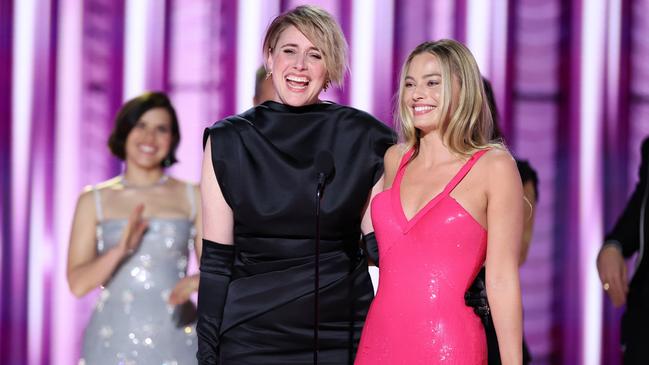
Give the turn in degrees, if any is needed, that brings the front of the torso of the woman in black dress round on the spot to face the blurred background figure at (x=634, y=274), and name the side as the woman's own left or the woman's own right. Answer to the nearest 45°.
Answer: approximately 135° to the woman's own left

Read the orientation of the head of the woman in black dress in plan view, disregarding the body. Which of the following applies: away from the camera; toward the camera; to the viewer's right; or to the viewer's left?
toward the camera

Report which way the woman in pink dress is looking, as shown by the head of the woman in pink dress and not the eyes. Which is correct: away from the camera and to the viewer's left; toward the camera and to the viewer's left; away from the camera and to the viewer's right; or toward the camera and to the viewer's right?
toward the camera and to the viewer's left

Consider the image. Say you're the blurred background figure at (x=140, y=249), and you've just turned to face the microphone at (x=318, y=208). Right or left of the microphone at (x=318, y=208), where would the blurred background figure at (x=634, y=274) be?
left

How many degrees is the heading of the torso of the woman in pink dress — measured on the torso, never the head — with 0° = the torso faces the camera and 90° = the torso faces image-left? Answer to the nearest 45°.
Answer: approximately 45°

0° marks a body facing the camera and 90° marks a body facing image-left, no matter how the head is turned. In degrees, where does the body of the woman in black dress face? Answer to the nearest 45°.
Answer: approximately 0°

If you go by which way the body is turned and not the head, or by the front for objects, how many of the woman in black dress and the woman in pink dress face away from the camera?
0
